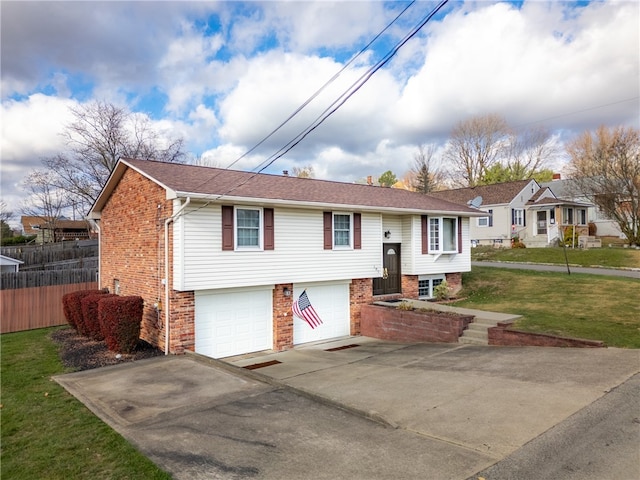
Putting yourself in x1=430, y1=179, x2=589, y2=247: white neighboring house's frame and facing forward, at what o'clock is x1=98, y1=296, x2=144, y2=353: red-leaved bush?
The red-leaved bush is roughly at 2 o'clock from the white neighboring house.

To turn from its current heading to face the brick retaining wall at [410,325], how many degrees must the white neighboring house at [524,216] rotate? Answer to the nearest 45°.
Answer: approximately 45° to its right

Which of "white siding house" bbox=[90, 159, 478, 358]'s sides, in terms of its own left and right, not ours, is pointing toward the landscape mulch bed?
right

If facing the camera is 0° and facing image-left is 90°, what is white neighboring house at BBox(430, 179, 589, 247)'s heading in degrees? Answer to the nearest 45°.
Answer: approximately 315°

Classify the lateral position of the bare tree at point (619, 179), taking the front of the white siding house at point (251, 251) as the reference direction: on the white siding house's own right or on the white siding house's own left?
on the white siding house's own left

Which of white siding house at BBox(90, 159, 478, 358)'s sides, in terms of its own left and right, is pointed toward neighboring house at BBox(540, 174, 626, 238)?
left

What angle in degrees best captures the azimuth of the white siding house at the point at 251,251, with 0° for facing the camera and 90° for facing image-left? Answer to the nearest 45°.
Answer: approximately 315°

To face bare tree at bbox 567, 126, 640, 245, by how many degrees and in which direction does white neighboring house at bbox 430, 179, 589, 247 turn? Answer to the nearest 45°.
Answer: approximately 45° to its left

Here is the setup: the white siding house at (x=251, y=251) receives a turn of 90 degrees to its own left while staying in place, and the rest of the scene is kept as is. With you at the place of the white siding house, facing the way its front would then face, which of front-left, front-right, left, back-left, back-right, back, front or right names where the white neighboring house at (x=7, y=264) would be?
left
